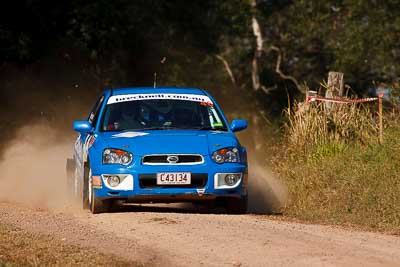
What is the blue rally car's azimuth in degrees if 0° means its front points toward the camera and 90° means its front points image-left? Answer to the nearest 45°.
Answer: approximately 0°

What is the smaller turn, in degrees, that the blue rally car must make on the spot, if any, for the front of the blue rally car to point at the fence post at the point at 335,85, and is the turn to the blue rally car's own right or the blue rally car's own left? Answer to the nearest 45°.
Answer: approximately 135° to the blue rally car's own left
